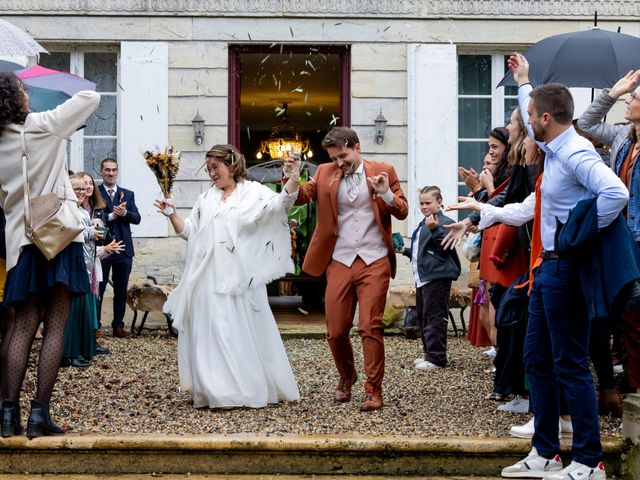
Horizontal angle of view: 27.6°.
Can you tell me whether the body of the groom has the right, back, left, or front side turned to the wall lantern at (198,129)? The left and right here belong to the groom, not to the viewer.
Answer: back

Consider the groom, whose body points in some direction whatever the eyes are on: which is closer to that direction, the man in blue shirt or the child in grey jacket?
the man in blue shirt

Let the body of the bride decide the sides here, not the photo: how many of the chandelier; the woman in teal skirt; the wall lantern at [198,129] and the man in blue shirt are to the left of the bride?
1

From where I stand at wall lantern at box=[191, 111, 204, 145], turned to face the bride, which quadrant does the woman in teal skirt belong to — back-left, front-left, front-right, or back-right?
front-right

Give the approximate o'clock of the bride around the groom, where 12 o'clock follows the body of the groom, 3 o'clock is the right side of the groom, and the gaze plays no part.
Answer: The bride is roughly at 3 o'clock from the groom.

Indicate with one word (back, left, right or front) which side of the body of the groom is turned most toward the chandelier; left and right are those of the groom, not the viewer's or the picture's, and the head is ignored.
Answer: back

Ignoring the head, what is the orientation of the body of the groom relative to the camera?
toward the camera

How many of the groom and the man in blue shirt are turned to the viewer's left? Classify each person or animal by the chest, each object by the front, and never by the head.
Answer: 1

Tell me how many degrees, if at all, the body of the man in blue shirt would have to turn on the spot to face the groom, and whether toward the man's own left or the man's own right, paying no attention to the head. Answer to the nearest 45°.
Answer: approximately 45° to the man's own right

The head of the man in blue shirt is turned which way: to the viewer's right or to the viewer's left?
to the viewer's left

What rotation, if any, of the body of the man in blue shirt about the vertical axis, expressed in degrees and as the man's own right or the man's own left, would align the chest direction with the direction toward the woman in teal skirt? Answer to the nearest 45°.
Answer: approximately 45° to the man's own right

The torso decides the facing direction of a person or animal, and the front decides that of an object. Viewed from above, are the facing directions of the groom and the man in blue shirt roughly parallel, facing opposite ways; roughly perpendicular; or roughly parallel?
roughly perpendicular

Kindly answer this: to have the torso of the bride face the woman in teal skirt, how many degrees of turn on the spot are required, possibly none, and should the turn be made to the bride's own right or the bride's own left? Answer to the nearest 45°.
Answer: approximately 90° to the bride's own right

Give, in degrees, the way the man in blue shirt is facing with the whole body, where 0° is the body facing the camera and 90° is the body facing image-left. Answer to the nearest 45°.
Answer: approximately 90°
